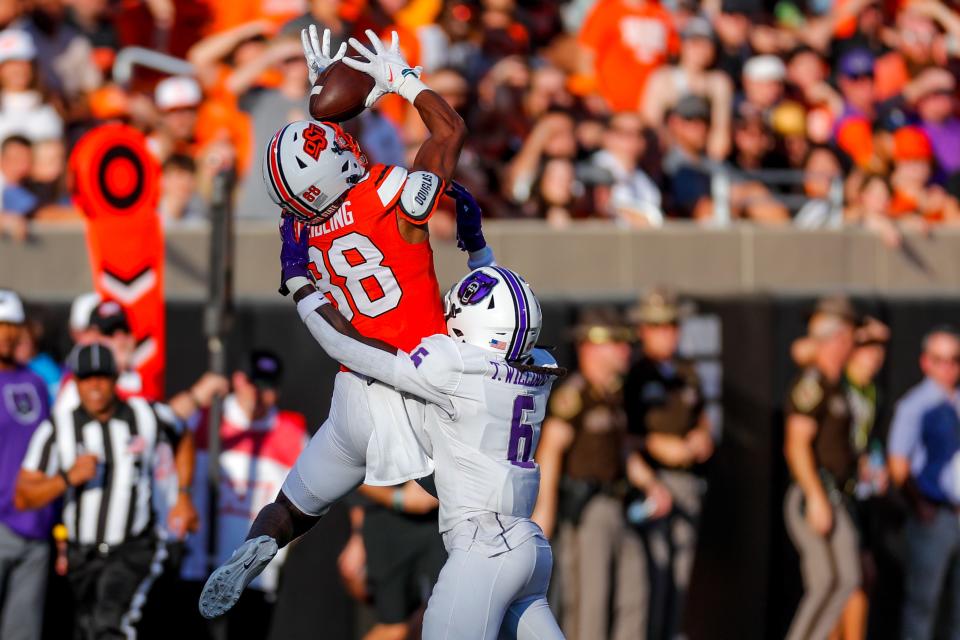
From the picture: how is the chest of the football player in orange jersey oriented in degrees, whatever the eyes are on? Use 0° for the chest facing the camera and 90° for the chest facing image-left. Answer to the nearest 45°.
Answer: approximately 225°

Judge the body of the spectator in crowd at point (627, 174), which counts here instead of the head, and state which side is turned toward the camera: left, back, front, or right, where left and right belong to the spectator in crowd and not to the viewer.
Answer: front
